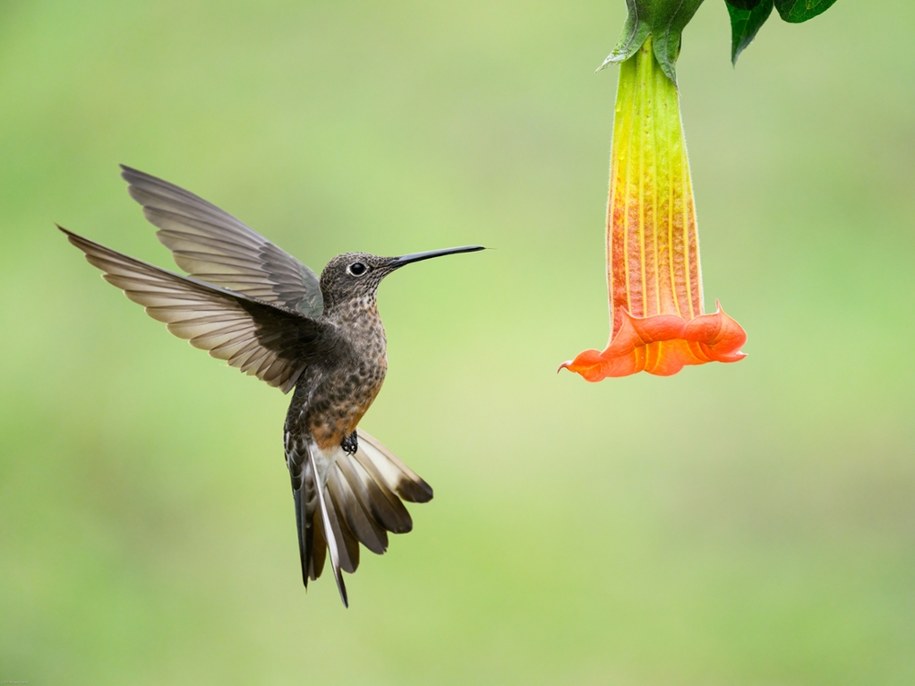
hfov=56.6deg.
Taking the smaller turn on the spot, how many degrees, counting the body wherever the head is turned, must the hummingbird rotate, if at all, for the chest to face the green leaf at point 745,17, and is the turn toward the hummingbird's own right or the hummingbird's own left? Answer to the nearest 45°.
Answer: approximately 45° to the hummingbird's own right

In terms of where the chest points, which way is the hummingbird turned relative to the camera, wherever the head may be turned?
to the viewer's right

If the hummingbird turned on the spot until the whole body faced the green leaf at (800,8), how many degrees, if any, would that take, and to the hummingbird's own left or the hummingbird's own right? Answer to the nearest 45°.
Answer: approximately 45° to the hummingbird's own right
